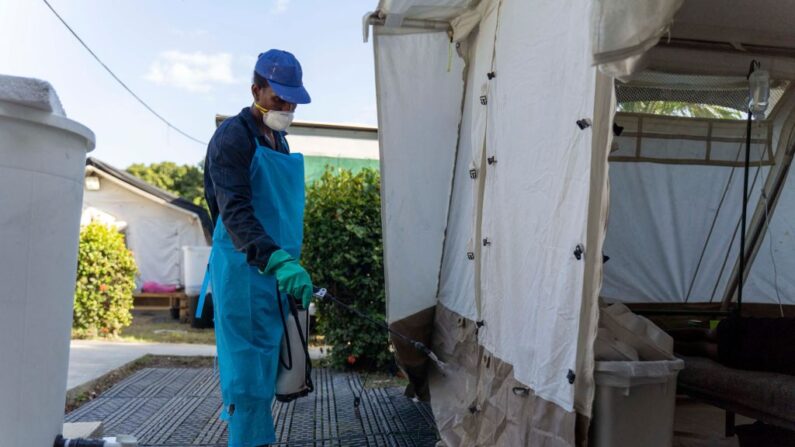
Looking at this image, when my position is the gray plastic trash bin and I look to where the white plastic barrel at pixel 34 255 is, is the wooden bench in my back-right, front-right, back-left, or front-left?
front-right

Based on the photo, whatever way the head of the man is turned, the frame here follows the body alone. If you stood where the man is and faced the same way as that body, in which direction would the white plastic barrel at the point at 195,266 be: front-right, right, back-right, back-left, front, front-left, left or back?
back-left

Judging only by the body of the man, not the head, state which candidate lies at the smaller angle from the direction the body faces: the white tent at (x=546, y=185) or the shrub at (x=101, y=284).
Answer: the white tent

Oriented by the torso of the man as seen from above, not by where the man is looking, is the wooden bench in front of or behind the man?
behind

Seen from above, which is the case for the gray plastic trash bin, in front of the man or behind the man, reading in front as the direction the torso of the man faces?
in front

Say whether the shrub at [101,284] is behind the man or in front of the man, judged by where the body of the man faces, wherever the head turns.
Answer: behind

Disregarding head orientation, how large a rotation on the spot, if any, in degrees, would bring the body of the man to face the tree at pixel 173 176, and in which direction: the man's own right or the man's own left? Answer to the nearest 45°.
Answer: approximately 135° to the man's own left

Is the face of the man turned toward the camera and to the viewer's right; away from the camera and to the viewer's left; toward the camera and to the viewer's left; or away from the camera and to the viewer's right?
toward the camera and to the viewer's right

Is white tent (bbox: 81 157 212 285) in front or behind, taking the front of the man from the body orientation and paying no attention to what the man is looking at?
behind

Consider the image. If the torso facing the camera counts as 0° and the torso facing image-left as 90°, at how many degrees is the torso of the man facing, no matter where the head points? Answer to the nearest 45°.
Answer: approximately 315°

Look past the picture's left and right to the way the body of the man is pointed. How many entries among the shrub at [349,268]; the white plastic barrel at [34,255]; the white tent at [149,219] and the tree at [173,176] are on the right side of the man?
1
